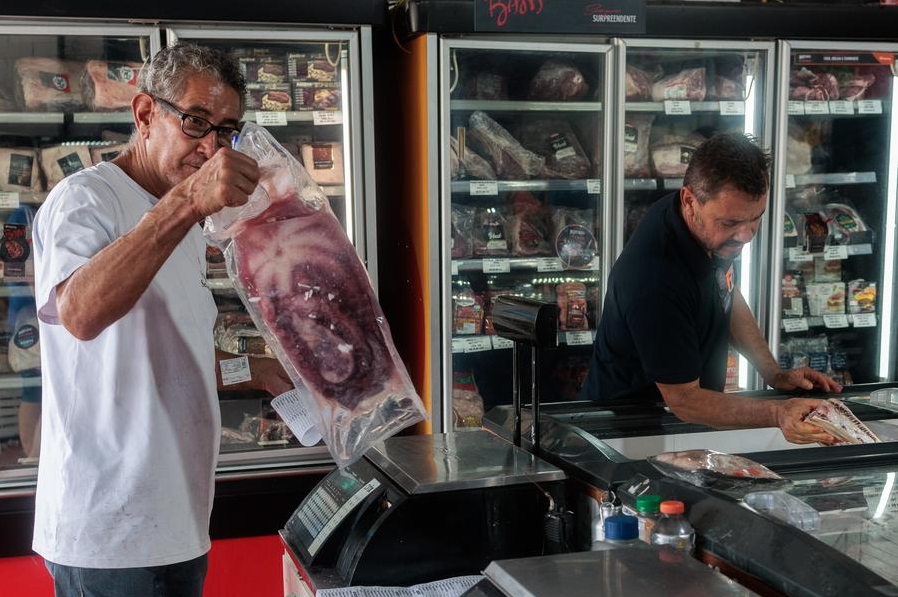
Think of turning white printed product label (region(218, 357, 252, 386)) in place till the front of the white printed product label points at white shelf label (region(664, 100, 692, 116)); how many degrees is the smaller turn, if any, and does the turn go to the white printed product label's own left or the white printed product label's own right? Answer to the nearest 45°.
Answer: approximately 90° to the white printed product label's own left

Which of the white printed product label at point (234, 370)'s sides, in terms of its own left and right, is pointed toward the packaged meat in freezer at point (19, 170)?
right

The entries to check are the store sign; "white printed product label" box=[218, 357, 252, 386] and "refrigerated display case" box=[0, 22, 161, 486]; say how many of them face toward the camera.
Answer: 3

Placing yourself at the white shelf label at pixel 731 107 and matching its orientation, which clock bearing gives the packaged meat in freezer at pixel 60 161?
The packaged meat in freezer is roughly at 2 o'clock from the white shelf label.

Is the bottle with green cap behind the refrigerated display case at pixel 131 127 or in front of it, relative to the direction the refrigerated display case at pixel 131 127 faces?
in front

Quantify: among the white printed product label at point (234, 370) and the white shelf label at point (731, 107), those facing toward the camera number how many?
2

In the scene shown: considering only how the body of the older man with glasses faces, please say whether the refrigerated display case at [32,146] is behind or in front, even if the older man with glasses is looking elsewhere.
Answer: behind

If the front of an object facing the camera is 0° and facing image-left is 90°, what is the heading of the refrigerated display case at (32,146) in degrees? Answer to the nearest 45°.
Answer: approximately 0°

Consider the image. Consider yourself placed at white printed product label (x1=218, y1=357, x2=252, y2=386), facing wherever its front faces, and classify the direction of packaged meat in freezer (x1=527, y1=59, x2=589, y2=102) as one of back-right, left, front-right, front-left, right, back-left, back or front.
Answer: left

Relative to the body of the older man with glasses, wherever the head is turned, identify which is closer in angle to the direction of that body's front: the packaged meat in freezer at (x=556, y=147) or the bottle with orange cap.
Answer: the bottle with orange cap

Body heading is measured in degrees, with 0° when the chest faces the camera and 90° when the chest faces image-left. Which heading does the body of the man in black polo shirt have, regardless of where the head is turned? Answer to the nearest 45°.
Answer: approximately 315°

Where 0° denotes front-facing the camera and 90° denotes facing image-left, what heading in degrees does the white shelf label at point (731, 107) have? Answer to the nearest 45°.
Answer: approximately 0°

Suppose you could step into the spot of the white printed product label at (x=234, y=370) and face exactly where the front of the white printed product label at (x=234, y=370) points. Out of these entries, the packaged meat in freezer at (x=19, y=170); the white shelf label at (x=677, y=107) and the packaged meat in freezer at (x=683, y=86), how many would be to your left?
2

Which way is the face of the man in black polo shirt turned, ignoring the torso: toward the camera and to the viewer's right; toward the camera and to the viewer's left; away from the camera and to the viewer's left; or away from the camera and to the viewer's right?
toward the camera and to the viewer's right

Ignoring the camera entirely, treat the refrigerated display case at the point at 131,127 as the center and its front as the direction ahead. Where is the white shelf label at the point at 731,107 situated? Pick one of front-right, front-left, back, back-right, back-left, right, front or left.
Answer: left
